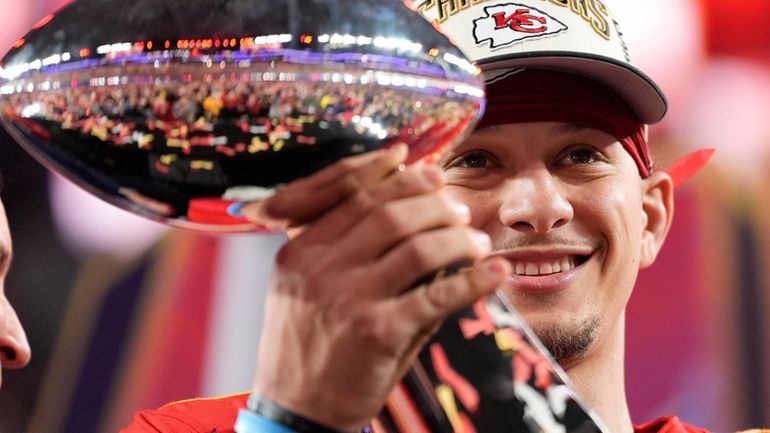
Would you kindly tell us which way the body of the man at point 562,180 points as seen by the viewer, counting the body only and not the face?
toward the camera

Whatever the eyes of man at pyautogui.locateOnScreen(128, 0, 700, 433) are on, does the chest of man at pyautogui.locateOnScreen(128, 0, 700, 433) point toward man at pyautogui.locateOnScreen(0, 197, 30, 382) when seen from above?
no
